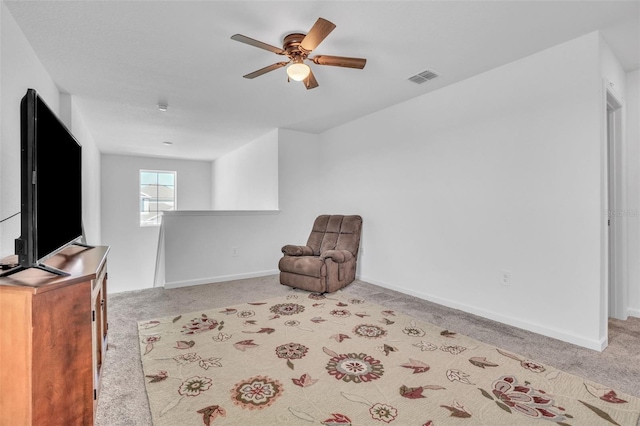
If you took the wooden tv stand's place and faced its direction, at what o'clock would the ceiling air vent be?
The ceiling air vent is roughly at 12 o'clock from the wooden tv stand.

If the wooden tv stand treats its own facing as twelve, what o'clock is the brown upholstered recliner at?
The brown upholstered recliner is roughly at 11 o'clock from the wooden tv stand.

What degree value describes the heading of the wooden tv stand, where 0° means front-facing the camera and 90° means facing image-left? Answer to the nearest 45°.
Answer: approximately 270°

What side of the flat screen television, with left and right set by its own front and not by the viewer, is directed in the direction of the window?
left

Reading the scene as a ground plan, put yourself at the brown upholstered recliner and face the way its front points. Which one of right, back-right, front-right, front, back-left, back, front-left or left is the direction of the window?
right

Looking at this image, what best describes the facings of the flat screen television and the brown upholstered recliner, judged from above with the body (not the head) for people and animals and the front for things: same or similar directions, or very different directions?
very different directions

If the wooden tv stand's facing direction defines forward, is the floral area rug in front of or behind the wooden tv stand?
in front

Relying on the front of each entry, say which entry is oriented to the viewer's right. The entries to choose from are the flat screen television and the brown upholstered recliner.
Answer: the flat screen television

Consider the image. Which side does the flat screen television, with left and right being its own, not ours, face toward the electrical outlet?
front

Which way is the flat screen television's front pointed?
to the viewer's right

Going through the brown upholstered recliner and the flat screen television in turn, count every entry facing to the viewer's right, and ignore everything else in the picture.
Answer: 1

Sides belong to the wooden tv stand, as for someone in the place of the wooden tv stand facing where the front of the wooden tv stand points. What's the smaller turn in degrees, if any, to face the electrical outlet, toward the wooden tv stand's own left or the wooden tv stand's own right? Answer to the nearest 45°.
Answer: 0° — it already faces it

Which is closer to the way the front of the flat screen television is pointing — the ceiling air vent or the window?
the ceiling air vent
